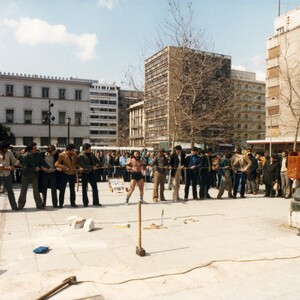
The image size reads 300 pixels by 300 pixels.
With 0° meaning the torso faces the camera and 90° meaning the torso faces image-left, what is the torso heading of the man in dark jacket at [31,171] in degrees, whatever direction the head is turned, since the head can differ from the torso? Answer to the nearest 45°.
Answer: approximately 315°

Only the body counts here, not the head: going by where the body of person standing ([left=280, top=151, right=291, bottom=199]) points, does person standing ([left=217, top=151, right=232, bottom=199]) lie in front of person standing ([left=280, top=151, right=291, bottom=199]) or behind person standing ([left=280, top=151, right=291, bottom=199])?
in front

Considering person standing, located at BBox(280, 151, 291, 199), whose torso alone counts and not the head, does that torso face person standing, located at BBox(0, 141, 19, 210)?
yes

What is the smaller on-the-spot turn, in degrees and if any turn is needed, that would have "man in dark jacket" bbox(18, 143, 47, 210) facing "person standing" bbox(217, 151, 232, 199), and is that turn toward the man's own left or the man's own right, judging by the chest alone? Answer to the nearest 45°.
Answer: approximately 45° to the man's own left

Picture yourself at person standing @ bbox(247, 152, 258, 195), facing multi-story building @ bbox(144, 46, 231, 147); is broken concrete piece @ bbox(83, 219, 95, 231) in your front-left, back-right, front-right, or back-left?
back-left

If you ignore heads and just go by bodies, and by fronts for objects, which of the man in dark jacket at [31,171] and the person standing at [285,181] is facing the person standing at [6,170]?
the person standing at [285,181]

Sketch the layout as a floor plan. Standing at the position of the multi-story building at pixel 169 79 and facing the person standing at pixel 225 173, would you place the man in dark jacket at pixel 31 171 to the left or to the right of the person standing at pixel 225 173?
right

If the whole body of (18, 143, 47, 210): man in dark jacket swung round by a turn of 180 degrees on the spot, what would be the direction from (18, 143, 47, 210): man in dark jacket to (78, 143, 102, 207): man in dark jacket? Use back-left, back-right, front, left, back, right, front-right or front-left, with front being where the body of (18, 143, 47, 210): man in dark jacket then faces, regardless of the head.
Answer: back-right

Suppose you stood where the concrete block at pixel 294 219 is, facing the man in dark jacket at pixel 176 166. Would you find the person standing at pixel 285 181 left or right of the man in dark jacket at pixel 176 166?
right

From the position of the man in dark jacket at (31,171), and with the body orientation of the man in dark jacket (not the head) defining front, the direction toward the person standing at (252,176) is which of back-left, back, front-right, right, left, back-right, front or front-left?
front-left

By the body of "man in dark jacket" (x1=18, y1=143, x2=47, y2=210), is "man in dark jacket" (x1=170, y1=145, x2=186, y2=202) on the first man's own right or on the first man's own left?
on the first man's own left

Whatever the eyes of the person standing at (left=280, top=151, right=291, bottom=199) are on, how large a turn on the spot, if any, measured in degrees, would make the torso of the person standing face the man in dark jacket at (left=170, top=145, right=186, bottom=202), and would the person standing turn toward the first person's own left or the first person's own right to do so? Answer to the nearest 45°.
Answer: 0° — they already face them

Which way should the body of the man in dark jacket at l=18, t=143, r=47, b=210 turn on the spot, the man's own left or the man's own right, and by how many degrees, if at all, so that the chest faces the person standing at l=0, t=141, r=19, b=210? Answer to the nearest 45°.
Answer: approximately 135° to the man's own right

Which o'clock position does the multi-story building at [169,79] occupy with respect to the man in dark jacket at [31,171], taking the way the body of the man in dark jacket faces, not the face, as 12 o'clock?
The multi-story building is roughly at 9 o'clock from the man in dark jacket.

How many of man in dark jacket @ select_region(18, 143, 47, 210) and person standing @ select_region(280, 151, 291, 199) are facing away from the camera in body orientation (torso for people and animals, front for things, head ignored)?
0

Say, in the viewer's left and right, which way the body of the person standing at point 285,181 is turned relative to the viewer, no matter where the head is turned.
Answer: facing the viewer and to the left of the viewer
